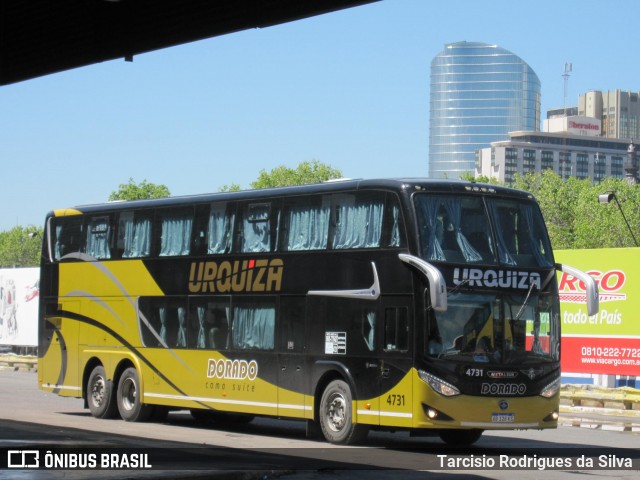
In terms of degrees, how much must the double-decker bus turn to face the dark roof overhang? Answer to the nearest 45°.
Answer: approximately 90° to its right

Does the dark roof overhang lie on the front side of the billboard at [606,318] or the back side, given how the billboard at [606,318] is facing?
on the front side

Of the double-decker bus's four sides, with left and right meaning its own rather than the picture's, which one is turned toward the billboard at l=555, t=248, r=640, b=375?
left

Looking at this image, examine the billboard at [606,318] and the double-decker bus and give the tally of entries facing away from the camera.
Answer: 0

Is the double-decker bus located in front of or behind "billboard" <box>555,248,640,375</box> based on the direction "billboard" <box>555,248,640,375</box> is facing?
in front

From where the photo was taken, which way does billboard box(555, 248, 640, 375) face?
toward the camera

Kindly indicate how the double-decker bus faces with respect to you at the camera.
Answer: facing the viewer and to the right of the viewer
